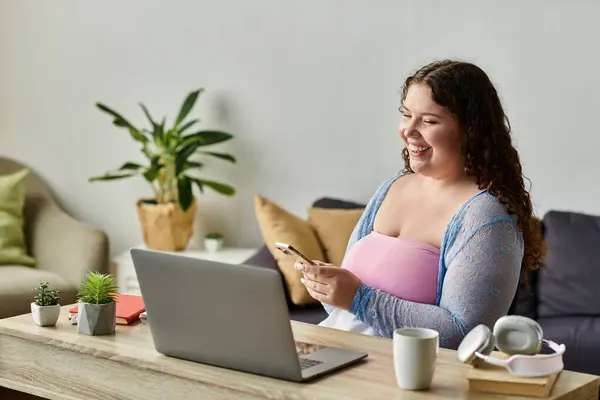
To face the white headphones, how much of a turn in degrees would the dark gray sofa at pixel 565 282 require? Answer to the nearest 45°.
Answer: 0° — it already faces it

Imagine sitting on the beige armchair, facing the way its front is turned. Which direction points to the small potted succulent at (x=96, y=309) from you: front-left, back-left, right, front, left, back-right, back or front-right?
front-right

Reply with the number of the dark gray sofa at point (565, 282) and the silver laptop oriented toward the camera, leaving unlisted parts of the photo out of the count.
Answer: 1

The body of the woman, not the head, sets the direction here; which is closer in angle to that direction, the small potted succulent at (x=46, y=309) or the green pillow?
the small potted succulent

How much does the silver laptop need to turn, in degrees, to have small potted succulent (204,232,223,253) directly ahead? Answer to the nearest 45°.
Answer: approximately 45° to its left

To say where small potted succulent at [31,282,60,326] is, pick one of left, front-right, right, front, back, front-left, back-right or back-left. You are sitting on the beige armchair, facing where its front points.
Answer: front-right

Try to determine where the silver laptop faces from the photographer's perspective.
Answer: facing away from the viewer and to the right of the viewer

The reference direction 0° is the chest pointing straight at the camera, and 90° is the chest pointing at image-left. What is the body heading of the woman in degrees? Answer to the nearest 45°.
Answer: approximately 45°

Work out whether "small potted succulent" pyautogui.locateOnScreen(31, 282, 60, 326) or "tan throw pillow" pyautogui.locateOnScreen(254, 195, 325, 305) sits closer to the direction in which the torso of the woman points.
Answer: the small potted succulent

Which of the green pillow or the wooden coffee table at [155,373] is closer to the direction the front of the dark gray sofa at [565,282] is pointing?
the wooden coffee table

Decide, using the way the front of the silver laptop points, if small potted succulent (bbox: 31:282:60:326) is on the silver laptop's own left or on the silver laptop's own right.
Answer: on the silver laptop's own left

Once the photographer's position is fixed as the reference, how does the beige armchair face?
facing the viewer and to the right of the viewer

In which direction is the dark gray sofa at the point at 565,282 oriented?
toward the camera

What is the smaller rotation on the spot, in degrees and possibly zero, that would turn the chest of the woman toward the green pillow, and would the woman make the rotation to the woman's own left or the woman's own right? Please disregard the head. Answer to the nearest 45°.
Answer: approximately 90° to the woman's own right

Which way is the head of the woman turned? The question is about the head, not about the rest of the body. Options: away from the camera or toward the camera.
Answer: toward the camera

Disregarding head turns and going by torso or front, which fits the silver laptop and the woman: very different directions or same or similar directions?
very different directions

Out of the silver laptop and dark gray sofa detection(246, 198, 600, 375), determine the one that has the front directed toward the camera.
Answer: the dark gray sofa
